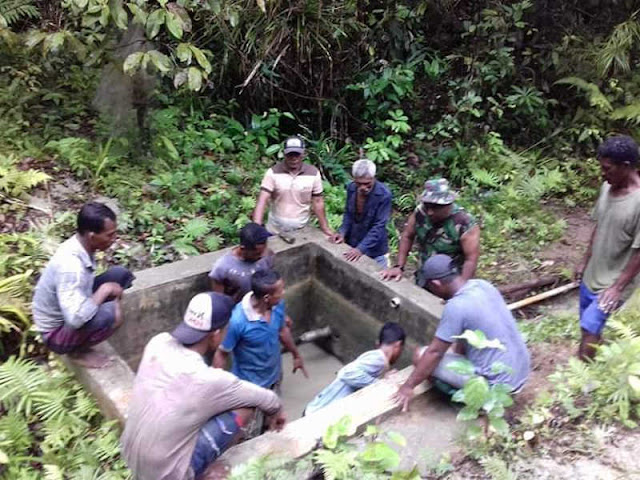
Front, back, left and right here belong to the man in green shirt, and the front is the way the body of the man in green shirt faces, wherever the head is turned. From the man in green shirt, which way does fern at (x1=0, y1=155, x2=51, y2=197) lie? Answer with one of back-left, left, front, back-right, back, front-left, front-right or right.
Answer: front-right

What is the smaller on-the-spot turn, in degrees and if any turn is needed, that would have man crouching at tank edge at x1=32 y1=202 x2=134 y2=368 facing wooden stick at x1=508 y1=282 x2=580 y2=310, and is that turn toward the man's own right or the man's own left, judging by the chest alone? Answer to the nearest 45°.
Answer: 0° — they already face it

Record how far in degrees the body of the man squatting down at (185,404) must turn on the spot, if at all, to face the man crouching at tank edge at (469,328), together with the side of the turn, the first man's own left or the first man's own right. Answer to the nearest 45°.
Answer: approximately 45° to the first man's own right

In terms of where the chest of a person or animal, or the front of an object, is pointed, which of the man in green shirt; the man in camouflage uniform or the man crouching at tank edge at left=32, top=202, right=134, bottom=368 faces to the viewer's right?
the man crouching at tank edge

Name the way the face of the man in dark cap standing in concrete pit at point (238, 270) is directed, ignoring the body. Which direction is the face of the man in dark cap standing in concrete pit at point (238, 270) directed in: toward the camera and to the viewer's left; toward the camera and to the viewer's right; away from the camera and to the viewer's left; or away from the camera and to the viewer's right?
toward the camera and to the viewer's right

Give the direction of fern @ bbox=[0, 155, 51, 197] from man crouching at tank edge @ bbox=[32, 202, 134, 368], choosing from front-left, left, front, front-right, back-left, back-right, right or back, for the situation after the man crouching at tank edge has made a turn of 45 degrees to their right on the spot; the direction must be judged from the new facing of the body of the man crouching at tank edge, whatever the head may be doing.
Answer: back-left

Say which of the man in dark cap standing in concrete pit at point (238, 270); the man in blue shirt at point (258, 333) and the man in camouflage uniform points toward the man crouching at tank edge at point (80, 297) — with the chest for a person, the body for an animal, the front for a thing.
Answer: the man in camouflage uniform

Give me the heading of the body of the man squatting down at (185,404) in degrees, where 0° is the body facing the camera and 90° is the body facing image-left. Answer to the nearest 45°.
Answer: approximately 225°

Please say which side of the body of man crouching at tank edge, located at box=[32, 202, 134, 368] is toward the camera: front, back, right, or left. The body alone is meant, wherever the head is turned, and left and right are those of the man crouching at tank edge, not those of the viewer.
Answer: right

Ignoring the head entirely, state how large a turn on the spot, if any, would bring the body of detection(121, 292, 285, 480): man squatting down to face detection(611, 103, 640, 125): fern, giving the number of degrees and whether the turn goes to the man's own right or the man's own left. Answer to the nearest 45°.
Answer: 0° — they already face it

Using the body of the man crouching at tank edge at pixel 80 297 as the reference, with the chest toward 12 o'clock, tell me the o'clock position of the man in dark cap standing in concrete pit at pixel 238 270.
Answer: The man in dark cap standing in concrete pit is roughly at 11 o'clock from the man crouching at tank edge.

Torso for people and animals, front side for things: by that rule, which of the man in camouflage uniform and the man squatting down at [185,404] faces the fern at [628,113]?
the man squatting down

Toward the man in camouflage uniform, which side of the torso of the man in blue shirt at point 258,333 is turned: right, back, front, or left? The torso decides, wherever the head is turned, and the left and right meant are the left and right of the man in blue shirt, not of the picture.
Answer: left

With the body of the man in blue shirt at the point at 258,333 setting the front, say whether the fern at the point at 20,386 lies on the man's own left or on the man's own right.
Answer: on the man's own right

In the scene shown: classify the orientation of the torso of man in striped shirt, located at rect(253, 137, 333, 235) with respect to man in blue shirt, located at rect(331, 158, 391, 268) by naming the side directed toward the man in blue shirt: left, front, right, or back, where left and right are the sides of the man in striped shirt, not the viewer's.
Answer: left

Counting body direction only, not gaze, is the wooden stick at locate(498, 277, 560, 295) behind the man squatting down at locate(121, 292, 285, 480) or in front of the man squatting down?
in front
